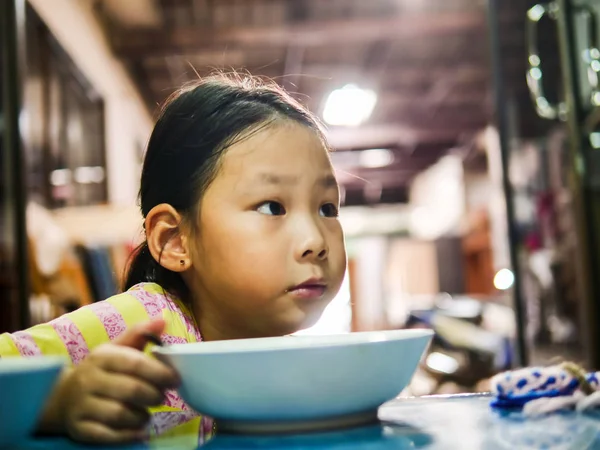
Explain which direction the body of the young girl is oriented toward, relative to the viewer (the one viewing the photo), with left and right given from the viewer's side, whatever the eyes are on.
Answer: facing the viewer and to the right of the viewer

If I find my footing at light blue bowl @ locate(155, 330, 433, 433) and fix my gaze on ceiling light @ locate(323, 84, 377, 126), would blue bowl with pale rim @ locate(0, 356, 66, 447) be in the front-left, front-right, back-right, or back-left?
back-left

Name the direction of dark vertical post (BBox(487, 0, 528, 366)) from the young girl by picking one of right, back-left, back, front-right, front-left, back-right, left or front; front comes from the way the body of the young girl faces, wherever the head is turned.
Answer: left

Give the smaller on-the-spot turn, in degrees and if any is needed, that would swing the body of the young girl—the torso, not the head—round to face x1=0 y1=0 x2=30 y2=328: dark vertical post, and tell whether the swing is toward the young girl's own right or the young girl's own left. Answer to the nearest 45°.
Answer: approximately 180°

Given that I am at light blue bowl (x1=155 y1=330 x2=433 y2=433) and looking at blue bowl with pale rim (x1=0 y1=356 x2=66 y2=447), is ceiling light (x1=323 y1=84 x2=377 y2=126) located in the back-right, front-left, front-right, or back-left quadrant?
back-right

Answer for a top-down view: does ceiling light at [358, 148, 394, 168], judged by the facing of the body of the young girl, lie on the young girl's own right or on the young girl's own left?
on the young girl's own left
